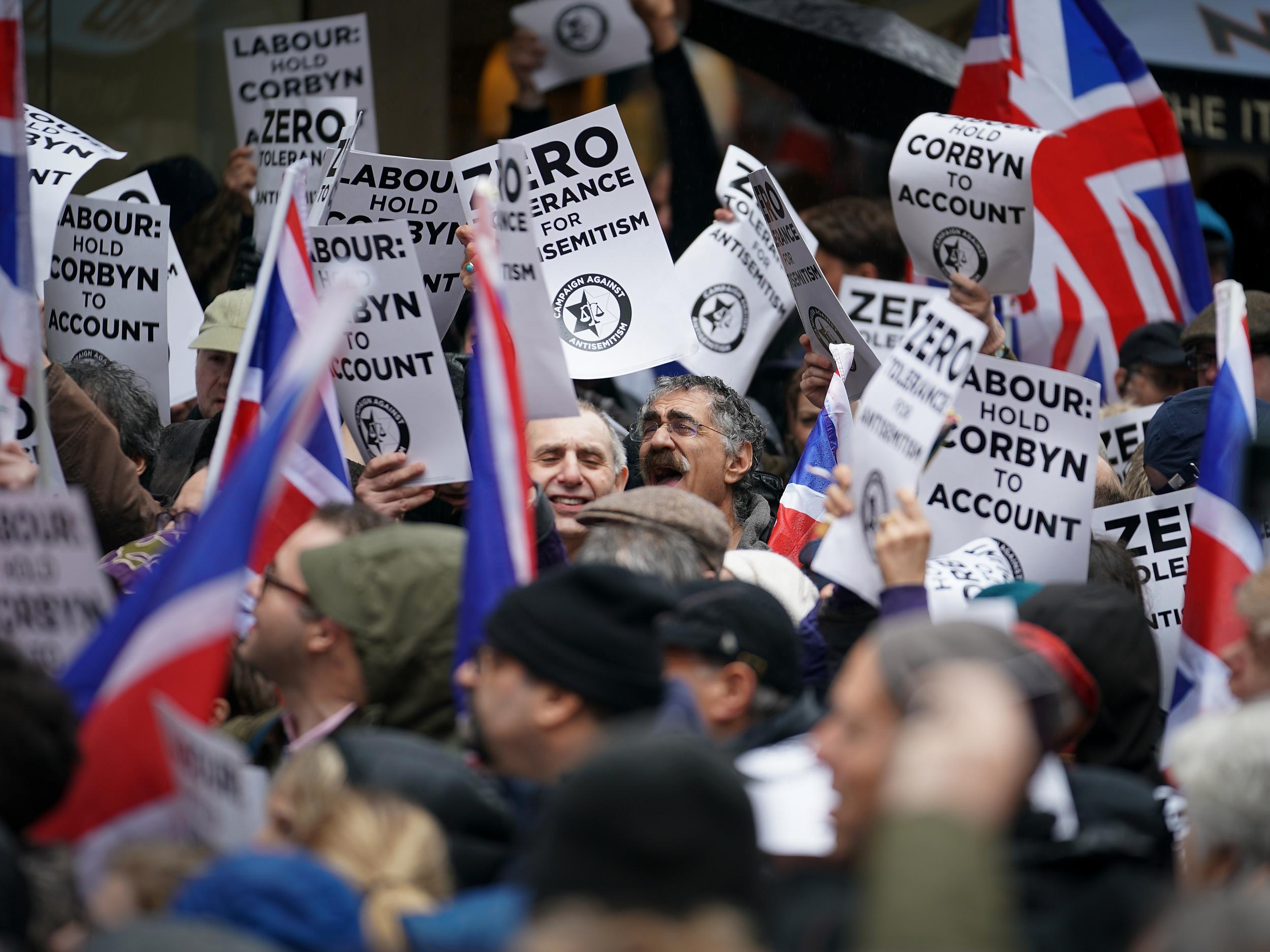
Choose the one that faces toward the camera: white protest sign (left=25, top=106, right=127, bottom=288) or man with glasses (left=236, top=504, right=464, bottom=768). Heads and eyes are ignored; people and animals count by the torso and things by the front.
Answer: the white protest sign

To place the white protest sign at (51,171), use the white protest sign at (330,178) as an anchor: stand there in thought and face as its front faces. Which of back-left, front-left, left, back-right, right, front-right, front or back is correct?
right

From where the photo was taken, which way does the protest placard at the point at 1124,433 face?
toward the camera

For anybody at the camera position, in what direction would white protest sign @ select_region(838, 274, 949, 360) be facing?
facing the viewer

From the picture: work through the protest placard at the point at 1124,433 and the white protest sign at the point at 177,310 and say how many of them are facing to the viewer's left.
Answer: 0

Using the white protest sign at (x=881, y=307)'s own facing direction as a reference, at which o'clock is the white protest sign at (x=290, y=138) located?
the white protest sign at (x=290, y=138) is roughly at 3 o'clock from the white protest sign at (x=881, y=307).

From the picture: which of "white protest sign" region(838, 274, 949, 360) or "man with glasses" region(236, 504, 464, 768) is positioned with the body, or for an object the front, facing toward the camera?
the white protest sign

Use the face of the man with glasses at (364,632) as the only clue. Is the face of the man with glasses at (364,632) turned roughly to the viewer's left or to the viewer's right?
to the viewer's left

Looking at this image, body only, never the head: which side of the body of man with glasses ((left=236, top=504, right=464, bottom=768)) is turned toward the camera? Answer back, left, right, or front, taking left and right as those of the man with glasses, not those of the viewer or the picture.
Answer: left

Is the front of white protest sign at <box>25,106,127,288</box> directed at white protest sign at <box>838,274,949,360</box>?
no

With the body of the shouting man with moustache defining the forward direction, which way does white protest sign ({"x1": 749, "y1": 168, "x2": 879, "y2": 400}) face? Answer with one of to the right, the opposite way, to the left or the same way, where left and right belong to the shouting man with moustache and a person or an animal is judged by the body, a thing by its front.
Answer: the same way

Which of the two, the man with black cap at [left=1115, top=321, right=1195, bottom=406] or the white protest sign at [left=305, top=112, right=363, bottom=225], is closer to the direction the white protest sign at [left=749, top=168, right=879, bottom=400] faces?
the white protest sign

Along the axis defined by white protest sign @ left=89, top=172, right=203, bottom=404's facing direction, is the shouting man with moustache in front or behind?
in front

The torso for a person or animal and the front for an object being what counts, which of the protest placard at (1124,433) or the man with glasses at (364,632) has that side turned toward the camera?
the protest placard

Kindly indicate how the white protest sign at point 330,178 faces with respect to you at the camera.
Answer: facing the viewer and to the left of the viewer

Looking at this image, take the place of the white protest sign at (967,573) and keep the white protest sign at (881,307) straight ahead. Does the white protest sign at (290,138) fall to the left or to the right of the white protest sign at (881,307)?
left
